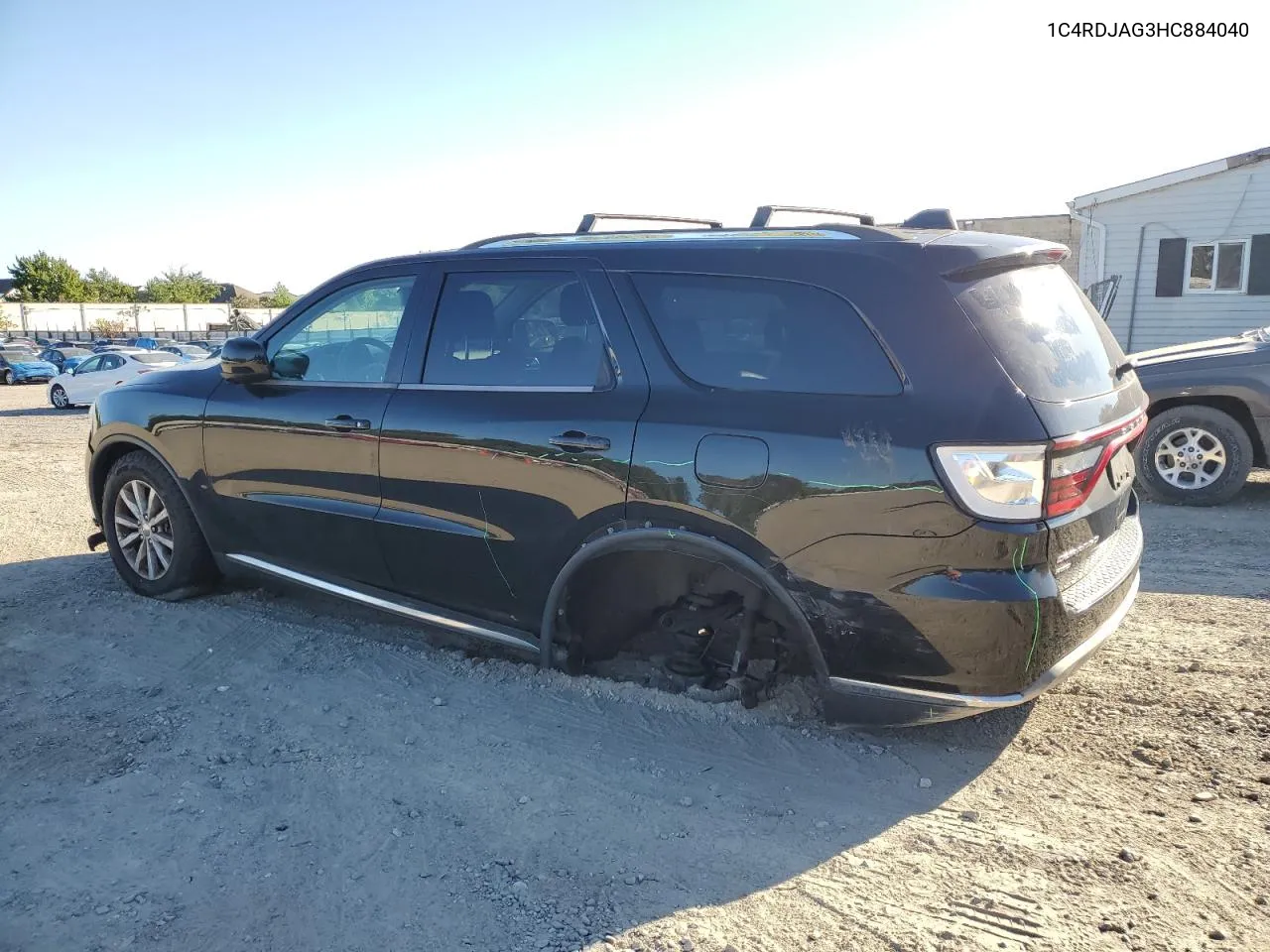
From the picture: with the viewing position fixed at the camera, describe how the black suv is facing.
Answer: facing away from the viewer and to the left of the viewer

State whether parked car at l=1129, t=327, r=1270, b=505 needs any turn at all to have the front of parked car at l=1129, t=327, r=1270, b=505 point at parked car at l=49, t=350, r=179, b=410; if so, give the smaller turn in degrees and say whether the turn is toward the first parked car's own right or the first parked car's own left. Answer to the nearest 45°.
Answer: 0° — it already faces it

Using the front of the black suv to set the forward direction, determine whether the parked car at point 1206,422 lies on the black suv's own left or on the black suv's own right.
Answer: on the black suv's own right

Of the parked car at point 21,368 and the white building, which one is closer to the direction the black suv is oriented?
the parked car

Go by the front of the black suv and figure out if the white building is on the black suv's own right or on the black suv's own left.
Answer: on the black suv's own right

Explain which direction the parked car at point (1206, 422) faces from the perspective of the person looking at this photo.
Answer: facing to the left of the viewer

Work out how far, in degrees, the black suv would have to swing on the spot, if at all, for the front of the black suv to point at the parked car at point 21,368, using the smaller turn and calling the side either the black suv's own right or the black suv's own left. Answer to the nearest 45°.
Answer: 0° — it already faces it
